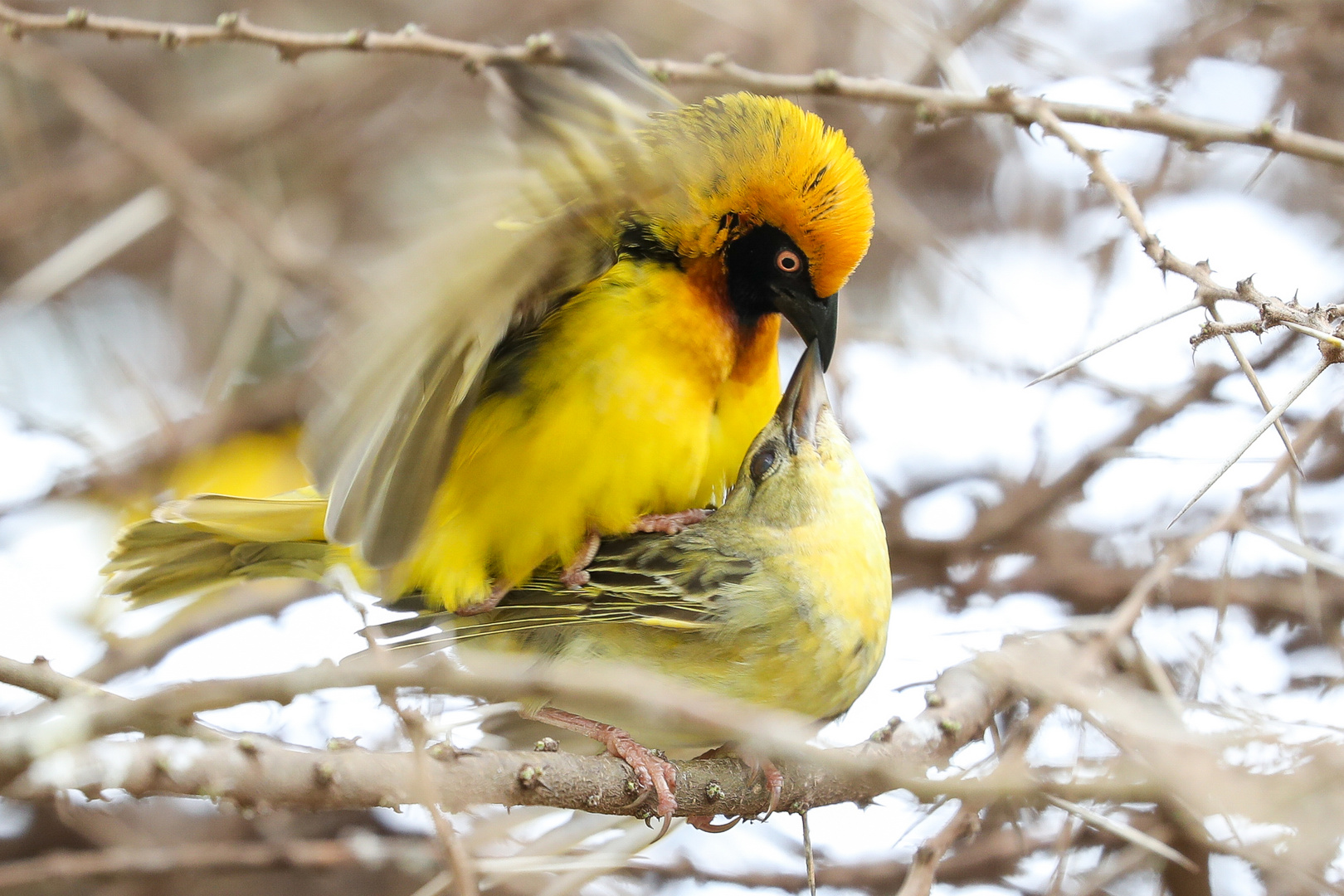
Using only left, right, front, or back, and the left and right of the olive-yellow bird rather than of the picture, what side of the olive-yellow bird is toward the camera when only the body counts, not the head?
right

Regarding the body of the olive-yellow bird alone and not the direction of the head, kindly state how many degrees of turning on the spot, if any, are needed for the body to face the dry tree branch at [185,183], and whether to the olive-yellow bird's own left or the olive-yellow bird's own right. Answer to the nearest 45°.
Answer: approximately 135° to the olive-yellow bird's own left
